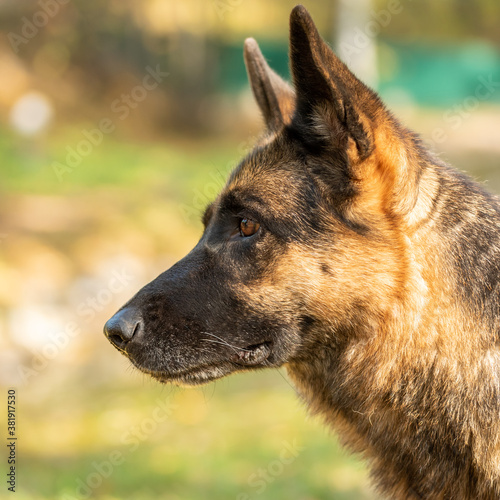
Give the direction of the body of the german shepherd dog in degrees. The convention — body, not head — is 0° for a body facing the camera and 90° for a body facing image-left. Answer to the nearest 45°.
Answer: approximately 90°
